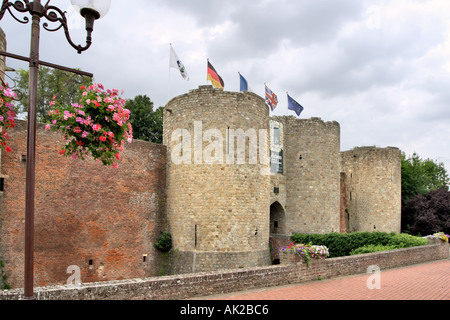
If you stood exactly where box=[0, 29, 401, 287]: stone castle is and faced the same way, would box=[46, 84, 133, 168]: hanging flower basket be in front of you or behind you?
in front

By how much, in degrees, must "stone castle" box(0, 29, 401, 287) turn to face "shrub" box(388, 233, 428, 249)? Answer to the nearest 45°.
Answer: approximately 45° to its left

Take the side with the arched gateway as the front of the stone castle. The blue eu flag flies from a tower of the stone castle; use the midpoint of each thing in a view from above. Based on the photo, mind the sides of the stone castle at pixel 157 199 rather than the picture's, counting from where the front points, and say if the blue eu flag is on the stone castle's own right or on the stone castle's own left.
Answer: on the stone castle's own left

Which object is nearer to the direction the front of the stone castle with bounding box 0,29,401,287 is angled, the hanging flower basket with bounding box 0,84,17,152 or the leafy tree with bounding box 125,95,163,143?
the hanging flower basket

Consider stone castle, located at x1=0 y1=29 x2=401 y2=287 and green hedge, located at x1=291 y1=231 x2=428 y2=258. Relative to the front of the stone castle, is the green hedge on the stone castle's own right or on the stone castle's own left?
on the stone castle's own left

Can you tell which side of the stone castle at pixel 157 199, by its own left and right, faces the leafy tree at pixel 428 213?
left

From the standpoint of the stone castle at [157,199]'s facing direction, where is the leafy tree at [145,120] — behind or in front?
behind

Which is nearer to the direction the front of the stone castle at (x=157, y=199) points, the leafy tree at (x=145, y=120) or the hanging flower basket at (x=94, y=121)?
the hanging flower basket

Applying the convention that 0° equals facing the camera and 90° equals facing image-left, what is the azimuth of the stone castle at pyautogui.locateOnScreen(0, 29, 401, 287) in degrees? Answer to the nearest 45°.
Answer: approximately 315°
